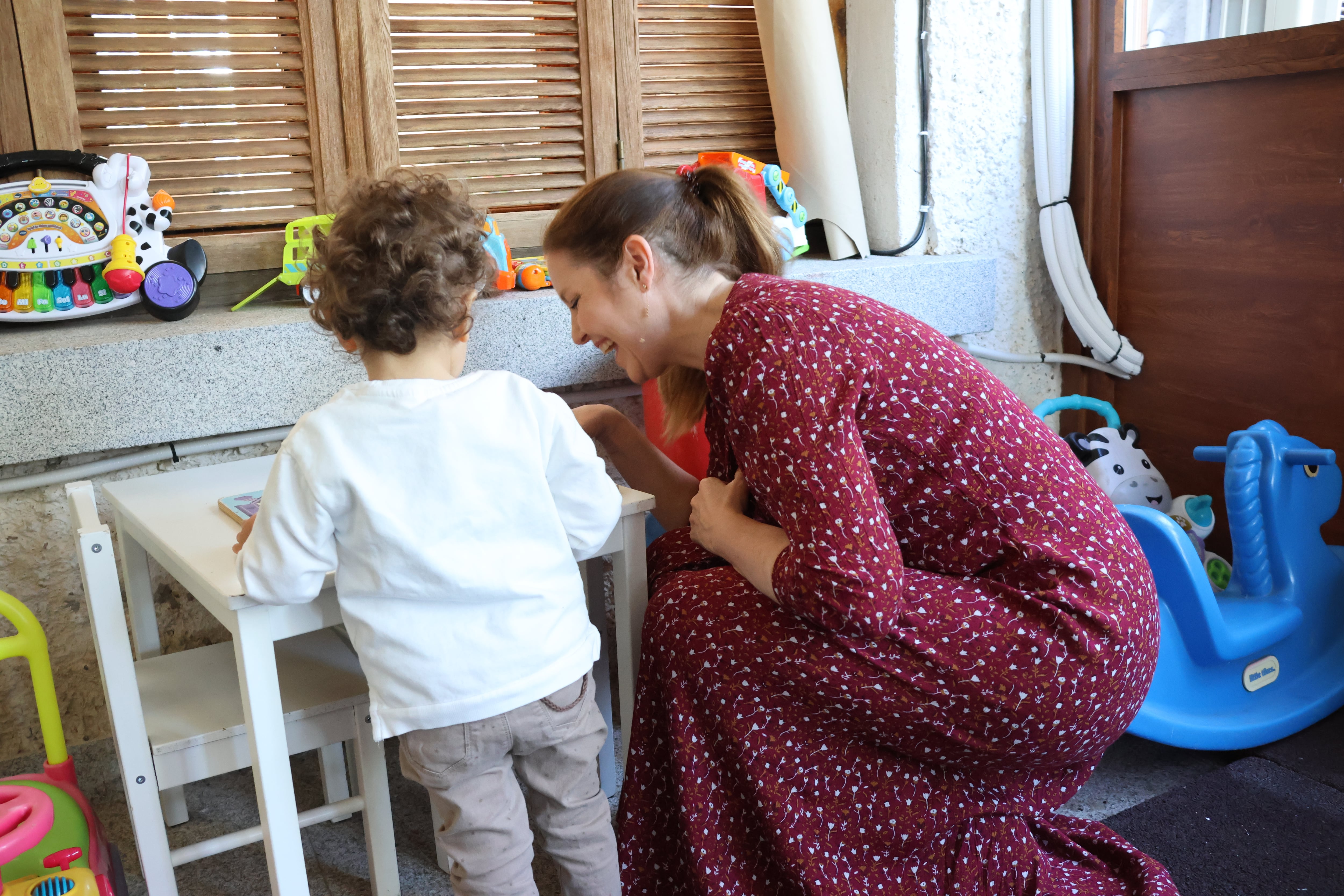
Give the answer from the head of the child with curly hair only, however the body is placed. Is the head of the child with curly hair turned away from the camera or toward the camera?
away from the camera

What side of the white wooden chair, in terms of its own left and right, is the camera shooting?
right

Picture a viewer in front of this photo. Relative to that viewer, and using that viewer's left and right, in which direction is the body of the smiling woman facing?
facing to the left of the viewer

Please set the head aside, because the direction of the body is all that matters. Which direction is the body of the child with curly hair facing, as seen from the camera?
away from the camera
